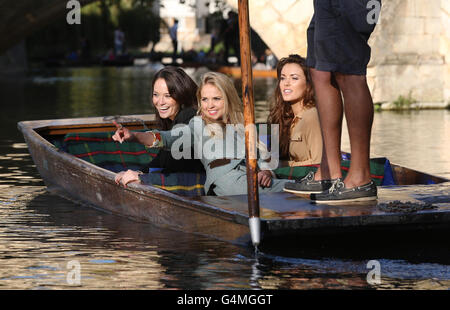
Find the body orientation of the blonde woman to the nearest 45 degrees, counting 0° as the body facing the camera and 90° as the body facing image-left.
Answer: approximately 45°

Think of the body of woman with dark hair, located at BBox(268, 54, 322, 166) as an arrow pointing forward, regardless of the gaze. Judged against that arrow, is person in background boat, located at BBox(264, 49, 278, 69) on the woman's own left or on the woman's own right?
on the woman's own right

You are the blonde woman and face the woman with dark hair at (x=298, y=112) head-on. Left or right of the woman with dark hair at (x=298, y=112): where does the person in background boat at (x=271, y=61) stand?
left

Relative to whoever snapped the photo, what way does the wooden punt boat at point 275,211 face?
facing away from the viewer and to the left of the viewer

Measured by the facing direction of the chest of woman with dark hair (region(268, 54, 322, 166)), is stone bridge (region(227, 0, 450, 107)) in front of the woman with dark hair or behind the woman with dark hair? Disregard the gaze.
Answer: behind

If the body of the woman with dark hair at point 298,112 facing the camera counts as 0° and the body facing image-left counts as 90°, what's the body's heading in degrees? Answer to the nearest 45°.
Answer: approximately 45°

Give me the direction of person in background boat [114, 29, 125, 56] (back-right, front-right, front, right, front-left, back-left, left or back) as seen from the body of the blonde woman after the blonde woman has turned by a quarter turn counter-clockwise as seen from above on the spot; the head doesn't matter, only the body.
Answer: back-left

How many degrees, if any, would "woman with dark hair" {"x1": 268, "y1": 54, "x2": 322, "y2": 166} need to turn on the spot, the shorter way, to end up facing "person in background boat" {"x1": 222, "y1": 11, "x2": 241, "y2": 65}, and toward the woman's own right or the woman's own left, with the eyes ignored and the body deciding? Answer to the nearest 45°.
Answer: approximately 135° to the woman's own right

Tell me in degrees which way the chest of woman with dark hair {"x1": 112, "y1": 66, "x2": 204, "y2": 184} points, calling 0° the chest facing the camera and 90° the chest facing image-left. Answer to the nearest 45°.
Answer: approximately 45°

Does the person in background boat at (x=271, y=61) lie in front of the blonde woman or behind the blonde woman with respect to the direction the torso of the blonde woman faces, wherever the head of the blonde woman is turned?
behind

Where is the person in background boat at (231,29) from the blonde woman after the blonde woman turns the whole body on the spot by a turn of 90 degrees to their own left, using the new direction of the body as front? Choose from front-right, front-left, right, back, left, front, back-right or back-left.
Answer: back-left
